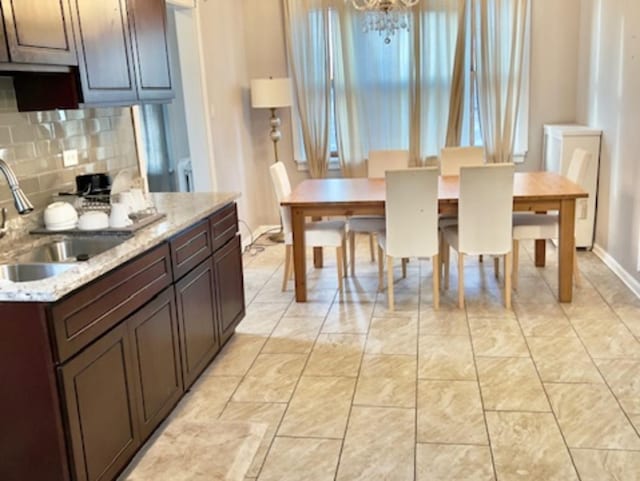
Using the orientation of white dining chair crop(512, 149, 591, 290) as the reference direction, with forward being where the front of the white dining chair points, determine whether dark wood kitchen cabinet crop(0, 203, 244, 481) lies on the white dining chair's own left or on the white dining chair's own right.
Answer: on the white dining chair's own left

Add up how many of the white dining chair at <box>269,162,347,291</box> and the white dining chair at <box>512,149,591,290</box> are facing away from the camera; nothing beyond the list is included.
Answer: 0

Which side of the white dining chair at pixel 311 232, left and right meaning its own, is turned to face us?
right

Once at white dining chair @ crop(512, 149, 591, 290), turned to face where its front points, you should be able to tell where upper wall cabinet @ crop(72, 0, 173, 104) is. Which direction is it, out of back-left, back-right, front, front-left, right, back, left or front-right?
front-left

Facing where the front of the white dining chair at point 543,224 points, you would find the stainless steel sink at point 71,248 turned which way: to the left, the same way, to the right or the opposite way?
the opposite way

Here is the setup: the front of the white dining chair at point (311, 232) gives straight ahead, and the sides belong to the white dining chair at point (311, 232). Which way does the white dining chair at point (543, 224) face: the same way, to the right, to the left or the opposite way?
the opposite way

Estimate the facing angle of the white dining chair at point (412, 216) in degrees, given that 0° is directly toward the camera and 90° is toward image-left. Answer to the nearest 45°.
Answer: approximately 180°

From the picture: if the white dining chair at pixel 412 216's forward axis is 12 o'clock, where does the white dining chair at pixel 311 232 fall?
the white dining chair at pixel 311 232 is roughly at 10 o'clock from the white dining chair at pixel 412 216.

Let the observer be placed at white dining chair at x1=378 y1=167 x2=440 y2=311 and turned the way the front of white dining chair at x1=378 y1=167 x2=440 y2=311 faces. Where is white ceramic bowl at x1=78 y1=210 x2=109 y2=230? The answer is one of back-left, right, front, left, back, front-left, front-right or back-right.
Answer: back-left

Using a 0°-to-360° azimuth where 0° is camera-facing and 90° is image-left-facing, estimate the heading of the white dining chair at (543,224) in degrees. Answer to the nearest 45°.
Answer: approximately 90°

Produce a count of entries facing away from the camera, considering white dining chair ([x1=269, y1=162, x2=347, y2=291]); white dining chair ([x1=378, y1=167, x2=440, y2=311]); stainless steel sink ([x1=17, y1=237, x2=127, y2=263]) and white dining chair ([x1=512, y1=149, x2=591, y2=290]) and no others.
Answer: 1

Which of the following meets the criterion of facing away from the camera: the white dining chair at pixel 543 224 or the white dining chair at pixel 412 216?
the white dining chair at pixel 412 216

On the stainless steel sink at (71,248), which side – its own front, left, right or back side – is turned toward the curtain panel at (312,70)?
left

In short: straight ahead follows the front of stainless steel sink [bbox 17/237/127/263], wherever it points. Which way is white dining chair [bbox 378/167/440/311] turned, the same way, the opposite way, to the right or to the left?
to the left

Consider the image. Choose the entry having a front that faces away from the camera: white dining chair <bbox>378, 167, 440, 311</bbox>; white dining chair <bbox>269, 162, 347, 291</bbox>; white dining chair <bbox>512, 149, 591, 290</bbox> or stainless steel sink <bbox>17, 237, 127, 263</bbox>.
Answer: white dining chair <bbox>378, 167, 440, 311</bbox>
